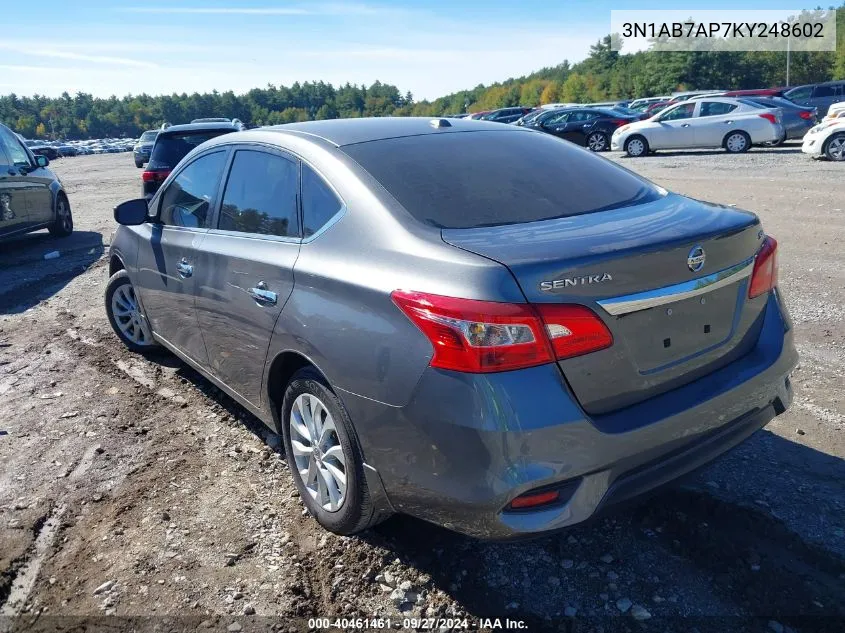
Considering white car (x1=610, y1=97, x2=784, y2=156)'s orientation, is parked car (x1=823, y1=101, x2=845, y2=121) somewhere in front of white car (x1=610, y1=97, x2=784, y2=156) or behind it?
behind

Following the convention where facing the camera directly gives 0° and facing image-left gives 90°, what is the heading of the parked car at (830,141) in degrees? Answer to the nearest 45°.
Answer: approximately 90°

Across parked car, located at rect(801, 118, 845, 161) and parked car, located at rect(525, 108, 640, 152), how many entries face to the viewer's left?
2

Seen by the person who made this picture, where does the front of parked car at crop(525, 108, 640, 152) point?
facing to the left of the viewer

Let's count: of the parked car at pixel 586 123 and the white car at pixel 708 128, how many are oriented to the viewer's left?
2

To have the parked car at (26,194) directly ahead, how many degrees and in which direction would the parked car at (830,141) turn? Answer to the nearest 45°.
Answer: approximately 45° to its left

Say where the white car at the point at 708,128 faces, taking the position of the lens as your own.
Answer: facing to the left of the viewer

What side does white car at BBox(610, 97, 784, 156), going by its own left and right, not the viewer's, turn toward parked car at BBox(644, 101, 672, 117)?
right

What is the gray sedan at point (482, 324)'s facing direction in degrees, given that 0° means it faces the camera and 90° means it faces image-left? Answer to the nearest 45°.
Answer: approximately 135°
